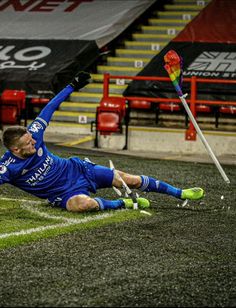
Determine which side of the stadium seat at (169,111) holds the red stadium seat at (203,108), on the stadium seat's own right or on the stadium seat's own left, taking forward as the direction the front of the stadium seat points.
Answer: on the stadium seat's own left

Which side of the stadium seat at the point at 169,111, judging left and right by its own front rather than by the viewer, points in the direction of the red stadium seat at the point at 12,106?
right

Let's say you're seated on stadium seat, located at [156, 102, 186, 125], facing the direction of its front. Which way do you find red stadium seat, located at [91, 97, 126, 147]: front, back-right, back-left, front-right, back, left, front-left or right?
front-right

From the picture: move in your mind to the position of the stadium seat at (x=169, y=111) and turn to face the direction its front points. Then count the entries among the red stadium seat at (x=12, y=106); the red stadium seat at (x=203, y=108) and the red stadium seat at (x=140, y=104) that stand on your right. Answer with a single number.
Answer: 2

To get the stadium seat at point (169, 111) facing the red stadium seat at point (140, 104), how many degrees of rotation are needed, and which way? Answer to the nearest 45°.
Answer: approximately 90° to its right

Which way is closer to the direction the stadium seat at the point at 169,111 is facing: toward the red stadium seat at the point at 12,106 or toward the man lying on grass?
the man lying on grass

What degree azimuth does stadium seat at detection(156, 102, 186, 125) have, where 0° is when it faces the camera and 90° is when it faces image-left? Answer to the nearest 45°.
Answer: approximately 0°

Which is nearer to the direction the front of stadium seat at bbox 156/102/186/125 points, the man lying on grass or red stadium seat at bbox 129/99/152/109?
the man lying on grass

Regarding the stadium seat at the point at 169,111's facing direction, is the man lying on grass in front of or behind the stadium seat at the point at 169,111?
in front
